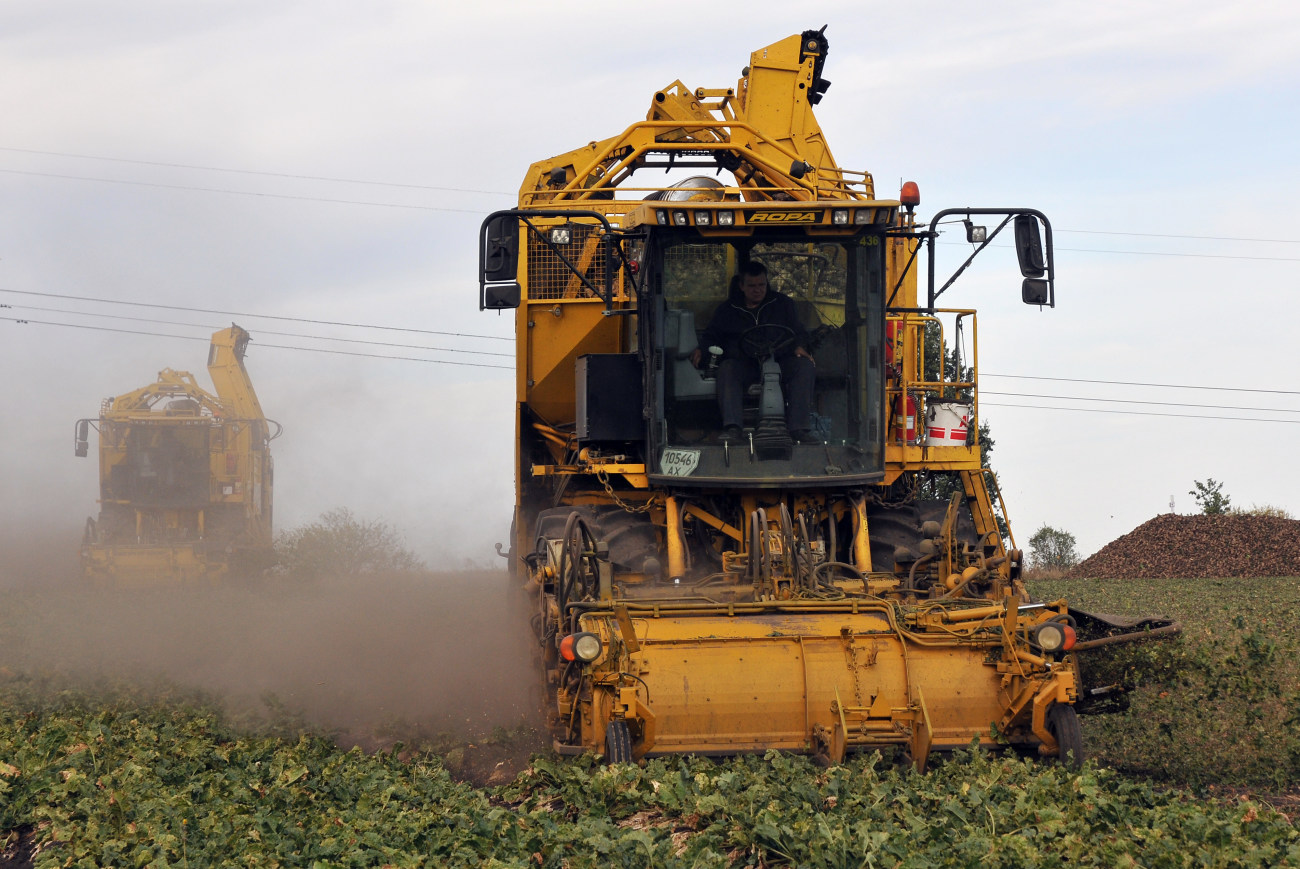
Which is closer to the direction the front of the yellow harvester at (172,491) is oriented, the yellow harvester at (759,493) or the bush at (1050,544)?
the yellow harvester

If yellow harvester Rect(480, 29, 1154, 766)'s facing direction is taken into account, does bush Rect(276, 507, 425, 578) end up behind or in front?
behind

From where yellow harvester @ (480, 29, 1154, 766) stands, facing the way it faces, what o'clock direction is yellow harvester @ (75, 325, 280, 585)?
yellow harvester @ (75, 325, 280, 585) is roughly at 5 o'clock from yellow harvester @ (480, 29, 1154, 766).

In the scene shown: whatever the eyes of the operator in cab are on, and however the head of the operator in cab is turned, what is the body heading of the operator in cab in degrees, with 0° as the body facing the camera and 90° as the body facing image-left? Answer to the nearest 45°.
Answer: approximately 0°

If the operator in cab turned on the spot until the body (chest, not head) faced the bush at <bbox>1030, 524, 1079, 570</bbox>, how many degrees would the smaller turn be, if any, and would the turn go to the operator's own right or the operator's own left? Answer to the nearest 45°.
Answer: approximately 180°

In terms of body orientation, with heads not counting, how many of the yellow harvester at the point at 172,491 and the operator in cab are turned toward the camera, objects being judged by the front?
2

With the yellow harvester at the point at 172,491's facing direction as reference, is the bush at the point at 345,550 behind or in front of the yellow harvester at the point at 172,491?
behind

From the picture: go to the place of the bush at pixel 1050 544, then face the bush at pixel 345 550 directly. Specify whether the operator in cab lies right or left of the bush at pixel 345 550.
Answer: left

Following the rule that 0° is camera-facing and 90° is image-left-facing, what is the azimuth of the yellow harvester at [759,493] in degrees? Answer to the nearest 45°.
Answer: approximately 0°
